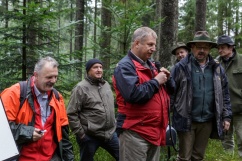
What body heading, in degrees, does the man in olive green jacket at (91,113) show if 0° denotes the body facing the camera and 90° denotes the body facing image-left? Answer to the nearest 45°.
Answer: approximately 315°

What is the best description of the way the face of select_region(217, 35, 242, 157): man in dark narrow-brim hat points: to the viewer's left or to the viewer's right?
to the viewer's left

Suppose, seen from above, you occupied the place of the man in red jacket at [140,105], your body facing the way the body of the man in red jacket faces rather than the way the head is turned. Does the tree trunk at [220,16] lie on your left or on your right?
on your left

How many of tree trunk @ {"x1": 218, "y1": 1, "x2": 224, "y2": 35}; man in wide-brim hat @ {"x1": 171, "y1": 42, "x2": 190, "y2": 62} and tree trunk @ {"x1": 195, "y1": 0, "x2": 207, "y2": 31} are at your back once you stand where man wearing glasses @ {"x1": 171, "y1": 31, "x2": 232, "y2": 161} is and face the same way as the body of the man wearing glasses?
3

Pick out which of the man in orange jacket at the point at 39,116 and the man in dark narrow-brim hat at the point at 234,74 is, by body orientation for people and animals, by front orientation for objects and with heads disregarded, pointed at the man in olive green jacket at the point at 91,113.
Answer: the man in dark narrow-brim hat

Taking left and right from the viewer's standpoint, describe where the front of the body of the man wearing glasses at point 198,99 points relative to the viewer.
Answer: facing the viewer

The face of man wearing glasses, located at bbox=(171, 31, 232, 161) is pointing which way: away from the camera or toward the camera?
toward the camera

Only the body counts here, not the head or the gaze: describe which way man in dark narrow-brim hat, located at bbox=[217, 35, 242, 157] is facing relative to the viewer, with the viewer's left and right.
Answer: facing the viewer and to the left of the viewer

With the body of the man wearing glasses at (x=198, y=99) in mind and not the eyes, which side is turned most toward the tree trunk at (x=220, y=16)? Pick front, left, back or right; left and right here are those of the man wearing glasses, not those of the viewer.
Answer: back

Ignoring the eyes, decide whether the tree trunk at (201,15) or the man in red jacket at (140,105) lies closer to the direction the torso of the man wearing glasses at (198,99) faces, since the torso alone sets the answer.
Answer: the man in red jacket

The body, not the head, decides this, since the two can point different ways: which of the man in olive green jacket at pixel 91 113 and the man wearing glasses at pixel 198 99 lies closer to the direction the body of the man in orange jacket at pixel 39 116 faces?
the man wearing glasses

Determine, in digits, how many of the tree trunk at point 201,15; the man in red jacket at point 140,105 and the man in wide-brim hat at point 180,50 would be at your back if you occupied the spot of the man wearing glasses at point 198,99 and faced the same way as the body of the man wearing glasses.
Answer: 2

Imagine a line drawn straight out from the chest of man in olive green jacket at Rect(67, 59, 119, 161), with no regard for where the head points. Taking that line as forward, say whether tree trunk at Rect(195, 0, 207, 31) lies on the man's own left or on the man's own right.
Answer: on the man's own left

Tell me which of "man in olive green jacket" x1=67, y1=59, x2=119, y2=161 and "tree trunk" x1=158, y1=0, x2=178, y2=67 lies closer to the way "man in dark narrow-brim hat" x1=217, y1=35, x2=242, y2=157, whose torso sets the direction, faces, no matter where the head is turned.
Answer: the man in olive green jacket

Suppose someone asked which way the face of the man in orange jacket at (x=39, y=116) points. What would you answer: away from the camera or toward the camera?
toward the camera

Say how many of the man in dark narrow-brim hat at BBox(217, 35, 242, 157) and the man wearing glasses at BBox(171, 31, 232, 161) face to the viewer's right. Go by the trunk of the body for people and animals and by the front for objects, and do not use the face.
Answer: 0

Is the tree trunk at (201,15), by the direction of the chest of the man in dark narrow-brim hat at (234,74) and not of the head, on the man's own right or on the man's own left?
on the man's own right

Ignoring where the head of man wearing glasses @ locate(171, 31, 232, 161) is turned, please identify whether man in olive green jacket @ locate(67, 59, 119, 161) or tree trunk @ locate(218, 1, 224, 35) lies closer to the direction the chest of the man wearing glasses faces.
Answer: the man in olive green jacket

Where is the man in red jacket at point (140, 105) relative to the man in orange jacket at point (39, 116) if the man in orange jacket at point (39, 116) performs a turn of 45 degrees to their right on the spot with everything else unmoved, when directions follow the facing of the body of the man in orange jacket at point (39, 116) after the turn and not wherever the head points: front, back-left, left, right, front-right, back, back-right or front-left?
left

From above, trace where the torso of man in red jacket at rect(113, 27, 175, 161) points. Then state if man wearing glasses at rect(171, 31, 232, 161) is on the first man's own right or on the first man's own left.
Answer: on the first man's own left

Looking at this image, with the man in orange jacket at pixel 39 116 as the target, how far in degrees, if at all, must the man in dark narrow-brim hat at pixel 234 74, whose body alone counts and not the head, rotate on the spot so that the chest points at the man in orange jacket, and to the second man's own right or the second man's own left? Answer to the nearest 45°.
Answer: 0° — they already face them

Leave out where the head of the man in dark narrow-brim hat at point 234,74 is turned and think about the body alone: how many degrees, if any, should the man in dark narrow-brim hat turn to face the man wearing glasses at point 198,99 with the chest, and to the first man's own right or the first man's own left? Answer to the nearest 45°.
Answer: approximately 45° to the first man's own left
